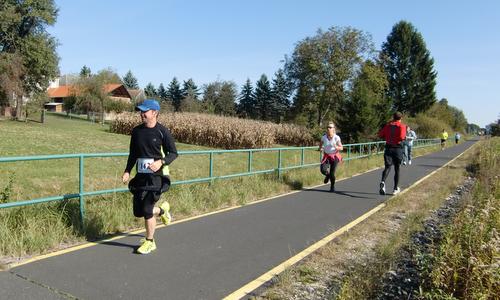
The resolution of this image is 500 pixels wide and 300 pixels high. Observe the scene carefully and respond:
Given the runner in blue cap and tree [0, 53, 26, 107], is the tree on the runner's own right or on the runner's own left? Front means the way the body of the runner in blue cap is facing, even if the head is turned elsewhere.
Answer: on the runner's own right

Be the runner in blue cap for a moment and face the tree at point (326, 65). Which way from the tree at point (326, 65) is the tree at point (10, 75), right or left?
left

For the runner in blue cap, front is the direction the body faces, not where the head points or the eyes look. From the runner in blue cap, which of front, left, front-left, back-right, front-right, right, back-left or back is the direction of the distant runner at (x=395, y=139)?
back

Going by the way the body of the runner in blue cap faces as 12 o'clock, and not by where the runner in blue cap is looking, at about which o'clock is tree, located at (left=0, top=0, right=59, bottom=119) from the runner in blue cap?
The tree is roughly at 4 o'clock from the runner in blue cap.

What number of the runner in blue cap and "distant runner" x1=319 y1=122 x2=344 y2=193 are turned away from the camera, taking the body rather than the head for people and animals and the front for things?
0

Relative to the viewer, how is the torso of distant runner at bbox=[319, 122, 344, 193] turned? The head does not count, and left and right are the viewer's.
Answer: facing the viewer

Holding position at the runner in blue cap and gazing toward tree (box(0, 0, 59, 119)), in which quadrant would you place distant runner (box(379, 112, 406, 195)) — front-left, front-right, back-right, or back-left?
front-right

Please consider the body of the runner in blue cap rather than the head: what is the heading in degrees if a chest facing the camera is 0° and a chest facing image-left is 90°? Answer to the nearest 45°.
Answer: approximately 45°

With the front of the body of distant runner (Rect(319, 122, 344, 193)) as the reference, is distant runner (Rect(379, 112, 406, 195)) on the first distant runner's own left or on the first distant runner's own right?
on the first distant runner's own left

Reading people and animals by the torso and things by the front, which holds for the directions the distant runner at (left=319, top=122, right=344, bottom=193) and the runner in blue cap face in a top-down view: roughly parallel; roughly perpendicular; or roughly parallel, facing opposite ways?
roughly parallel

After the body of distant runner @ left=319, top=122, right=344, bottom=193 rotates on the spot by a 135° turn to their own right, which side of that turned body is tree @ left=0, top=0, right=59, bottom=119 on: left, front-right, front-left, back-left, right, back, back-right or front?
front

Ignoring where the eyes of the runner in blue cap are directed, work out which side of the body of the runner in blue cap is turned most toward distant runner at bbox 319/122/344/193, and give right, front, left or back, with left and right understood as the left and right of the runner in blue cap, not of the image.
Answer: back

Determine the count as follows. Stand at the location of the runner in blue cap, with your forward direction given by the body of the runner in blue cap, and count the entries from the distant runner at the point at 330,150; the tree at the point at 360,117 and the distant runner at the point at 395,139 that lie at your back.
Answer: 3

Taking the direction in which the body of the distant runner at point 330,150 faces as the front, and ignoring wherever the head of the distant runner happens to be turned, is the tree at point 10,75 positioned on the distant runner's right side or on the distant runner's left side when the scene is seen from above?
on the distant runner's right side

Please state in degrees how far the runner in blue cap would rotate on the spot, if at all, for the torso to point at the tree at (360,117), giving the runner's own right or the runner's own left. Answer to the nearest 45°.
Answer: approximately 180°
